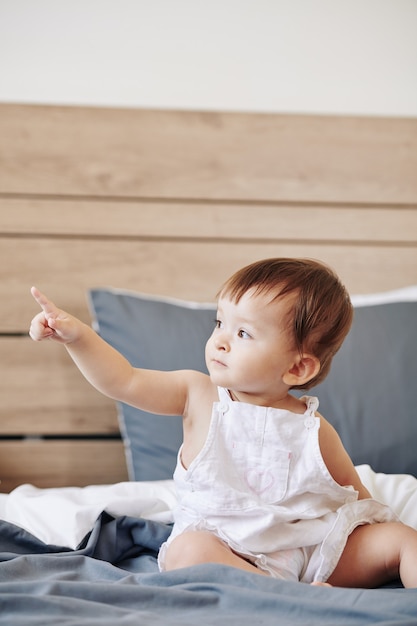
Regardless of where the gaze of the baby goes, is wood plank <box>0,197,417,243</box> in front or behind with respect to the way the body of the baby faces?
behind

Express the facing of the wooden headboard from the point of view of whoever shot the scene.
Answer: facing the viewer

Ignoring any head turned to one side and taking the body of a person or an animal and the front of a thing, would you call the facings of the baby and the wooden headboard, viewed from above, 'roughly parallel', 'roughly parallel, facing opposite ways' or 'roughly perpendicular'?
roughly parallel

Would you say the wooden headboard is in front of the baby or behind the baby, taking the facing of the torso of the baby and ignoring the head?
behind

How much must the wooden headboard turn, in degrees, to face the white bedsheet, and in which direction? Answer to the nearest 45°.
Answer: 0° — it already faces it

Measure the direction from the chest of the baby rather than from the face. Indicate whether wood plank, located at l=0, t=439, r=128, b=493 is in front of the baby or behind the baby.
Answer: behind

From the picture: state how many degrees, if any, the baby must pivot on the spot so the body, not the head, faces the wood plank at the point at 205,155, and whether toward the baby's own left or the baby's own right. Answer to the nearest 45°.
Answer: approximately 180°

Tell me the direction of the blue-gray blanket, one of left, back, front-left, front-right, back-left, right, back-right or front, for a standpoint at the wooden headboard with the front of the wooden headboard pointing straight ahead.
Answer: front

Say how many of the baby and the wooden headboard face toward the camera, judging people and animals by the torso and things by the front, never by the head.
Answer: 2

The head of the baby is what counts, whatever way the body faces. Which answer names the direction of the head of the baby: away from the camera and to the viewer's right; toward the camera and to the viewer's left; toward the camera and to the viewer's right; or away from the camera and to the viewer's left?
toward the camera and to the viewer's left

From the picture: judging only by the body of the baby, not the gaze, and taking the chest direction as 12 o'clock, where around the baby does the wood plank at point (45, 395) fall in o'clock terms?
The wood plank is roughly at 5 o'clock from the baby.
